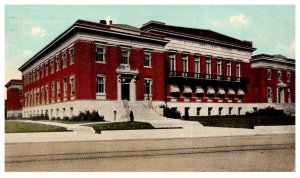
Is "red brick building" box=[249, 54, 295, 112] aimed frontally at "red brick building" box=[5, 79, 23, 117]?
no

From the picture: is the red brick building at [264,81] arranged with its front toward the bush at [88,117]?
no

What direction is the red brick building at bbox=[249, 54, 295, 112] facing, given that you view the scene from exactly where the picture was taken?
facing the viewer and to the right of the viewer
